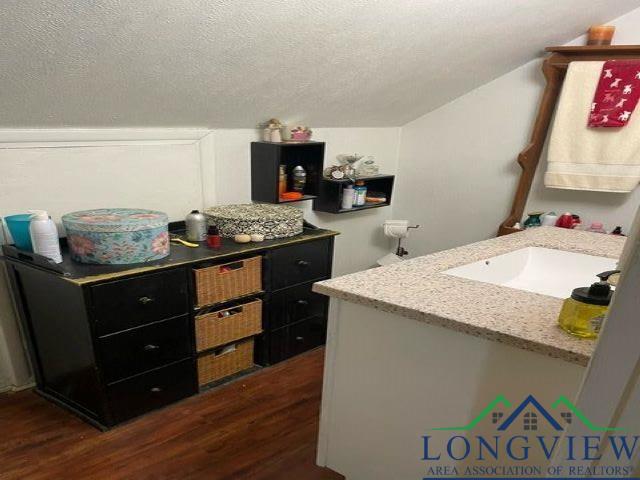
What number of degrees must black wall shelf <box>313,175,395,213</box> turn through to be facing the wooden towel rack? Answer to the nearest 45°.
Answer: approximately 45° to its left

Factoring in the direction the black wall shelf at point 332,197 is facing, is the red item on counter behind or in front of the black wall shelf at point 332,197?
in front

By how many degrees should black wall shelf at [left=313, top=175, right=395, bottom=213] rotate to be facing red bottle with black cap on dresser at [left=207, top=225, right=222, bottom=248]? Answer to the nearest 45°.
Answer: approximately 90° to its right

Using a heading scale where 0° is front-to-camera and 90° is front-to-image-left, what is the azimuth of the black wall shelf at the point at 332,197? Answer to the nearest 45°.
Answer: approximately 315°

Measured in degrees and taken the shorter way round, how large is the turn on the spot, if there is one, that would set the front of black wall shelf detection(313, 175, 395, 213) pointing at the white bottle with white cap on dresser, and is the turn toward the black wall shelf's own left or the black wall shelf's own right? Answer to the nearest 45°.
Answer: approximately 90° to the black wall shelf's own right

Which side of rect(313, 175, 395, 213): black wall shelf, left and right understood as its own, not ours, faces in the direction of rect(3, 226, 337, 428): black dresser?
right

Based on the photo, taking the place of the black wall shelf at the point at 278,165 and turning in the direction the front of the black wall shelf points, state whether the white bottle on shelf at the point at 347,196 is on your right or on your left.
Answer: on your left

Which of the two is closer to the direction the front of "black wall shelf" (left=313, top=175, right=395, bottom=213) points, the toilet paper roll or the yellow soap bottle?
the yellow soap bottle

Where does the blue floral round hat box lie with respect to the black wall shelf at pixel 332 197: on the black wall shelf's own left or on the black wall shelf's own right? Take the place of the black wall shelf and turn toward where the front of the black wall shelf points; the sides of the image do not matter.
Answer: on the black wall shelf's own right

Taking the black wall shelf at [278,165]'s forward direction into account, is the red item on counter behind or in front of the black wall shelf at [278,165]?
in front

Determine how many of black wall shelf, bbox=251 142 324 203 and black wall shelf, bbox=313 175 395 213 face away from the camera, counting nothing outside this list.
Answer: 0

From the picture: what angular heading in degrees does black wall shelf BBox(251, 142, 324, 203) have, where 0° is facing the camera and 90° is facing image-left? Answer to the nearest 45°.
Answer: approximately 315°
